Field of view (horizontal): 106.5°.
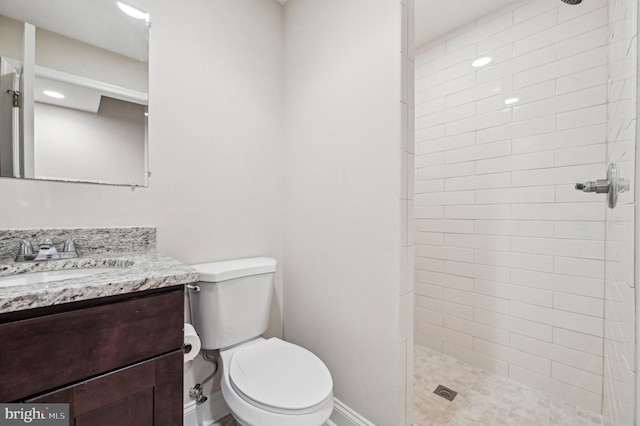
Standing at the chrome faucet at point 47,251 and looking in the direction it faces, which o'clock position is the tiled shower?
The tiled shower is roughly at 10 o'clock from the chrome faucet.

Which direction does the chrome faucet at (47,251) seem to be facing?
toward the camera
